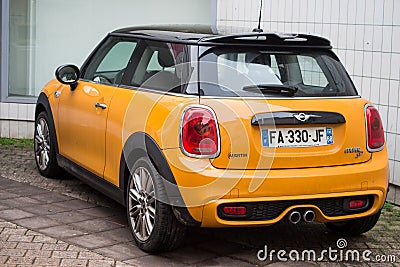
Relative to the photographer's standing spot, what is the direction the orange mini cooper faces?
facing away from the viewer and to the left of the viewer
